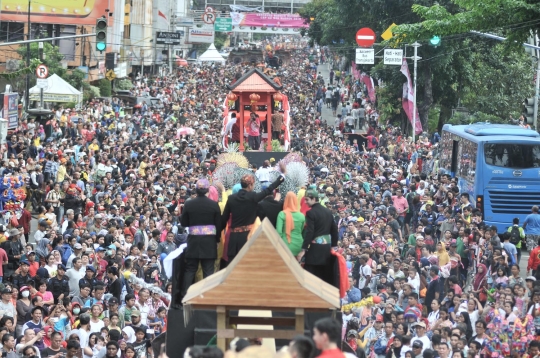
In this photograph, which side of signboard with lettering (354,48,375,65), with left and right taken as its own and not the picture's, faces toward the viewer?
front

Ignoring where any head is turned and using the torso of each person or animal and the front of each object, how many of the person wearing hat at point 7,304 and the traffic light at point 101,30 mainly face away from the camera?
0

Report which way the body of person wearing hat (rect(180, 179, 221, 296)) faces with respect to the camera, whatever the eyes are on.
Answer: away from the camera

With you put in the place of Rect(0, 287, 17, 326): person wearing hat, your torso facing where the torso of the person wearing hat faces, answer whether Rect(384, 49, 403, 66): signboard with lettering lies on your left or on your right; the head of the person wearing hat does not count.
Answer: on your left

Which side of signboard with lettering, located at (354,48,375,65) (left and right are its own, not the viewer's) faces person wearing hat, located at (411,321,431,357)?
front

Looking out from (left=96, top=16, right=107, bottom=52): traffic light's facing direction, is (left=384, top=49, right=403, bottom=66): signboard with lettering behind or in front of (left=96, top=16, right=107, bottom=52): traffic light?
behind

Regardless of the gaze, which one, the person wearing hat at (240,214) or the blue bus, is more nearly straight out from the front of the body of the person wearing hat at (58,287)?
the person wearing hat

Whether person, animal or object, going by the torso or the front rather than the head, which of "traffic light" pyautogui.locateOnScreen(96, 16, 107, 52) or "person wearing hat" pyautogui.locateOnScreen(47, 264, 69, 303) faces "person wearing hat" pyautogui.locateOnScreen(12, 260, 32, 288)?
the traffic light

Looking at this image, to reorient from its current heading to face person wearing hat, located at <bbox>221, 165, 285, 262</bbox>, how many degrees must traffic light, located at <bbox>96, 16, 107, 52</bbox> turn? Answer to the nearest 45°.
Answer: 0° — it already faces them

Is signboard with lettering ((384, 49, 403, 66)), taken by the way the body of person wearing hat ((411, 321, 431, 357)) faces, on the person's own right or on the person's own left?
on the person's own right
